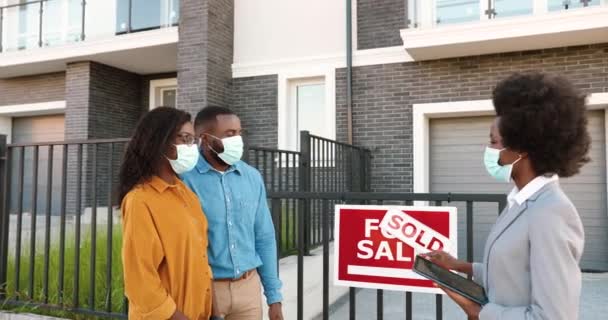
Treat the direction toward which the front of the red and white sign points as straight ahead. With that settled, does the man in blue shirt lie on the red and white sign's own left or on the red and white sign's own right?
on the red and white sign's own right

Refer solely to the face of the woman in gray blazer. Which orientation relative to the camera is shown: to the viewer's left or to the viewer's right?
to the viewer's left

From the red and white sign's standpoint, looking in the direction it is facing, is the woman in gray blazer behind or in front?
in front

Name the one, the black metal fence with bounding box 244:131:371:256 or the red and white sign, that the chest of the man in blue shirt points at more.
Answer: the red and white sign

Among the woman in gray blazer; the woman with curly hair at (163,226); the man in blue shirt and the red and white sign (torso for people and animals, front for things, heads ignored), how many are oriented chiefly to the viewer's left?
1

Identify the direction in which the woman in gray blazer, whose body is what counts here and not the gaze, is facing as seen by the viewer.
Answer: to the viewer's left

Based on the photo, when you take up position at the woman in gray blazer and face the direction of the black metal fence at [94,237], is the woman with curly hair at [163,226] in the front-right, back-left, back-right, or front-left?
front-left

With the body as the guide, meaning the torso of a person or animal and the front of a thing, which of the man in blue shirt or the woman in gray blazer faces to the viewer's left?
the woman in gray blazer

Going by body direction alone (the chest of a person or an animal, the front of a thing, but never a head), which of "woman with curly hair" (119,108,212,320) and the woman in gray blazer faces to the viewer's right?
the woman with curly hair

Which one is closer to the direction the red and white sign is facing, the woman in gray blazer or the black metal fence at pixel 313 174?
the woman in gray blazer

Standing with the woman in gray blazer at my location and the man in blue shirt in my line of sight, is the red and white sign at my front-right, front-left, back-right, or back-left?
front-right

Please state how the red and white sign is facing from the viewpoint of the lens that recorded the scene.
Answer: facing the viewer

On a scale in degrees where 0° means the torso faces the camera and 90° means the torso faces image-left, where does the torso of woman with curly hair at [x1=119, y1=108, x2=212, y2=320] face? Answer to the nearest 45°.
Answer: approximately 270°

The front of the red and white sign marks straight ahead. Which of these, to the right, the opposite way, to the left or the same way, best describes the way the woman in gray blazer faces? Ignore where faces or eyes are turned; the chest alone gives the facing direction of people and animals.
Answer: to the right

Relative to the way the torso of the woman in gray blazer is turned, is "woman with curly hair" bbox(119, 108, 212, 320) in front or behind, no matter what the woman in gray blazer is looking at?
in front
